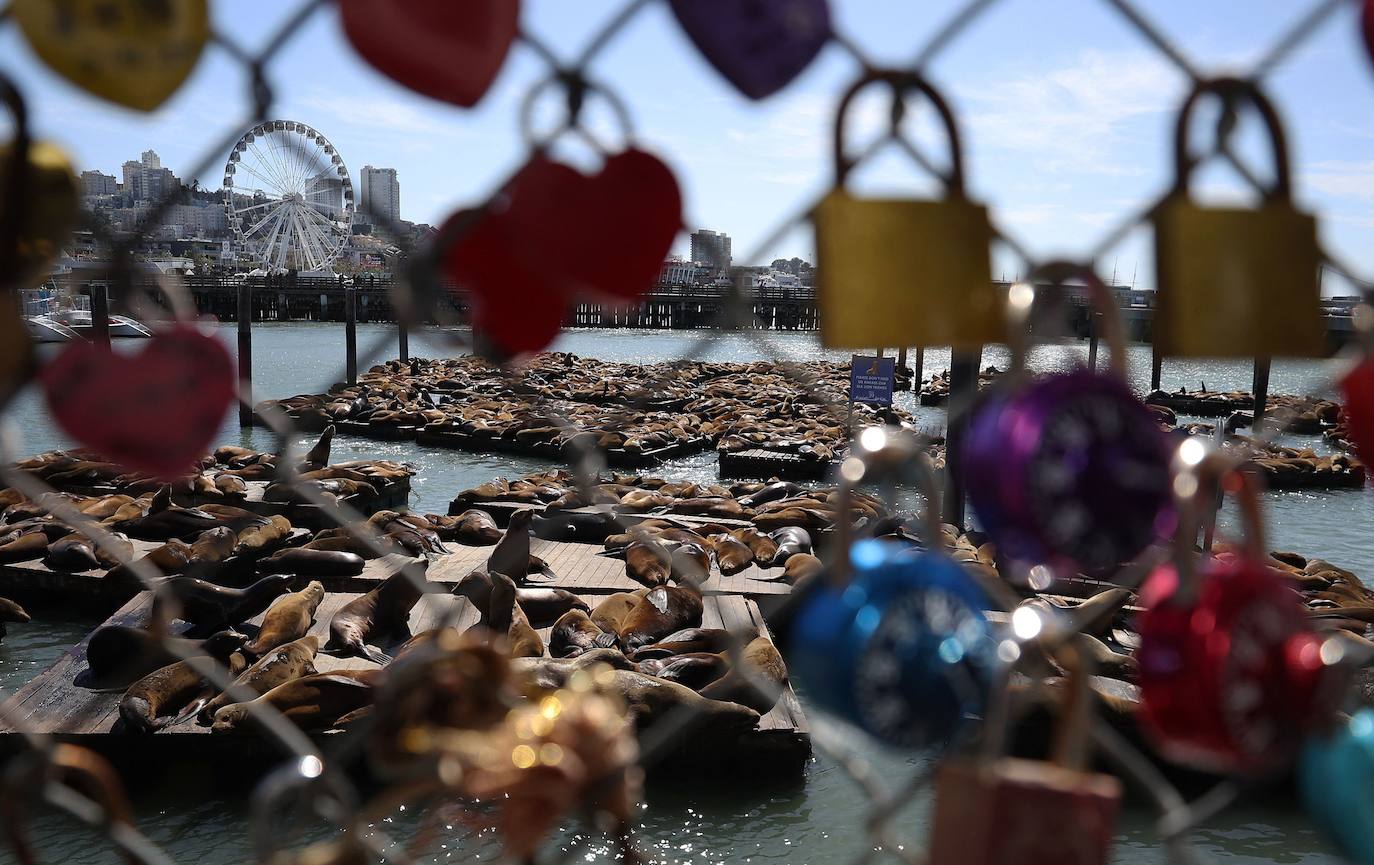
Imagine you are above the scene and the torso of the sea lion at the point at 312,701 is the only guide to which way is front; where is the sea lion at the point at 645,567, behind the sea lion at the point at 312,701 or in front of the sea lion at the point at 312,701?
behind

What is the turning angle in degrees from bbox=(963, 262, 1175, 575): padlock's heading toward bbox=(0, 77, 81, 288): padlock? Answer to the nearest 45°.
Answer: approximately 135° to its right

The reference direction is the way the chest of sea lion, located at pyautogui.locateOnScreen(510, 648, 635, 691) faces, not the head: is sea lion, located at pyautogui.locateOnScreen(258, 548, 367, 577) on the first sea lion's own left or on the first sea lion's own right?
on the first sea lion's own left

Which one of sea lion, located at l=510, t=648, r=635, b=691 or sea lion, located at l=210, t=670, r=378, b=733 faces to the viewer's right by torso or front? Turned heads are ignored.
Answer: sea lion, located at l=510, t=648, r=635, b=691

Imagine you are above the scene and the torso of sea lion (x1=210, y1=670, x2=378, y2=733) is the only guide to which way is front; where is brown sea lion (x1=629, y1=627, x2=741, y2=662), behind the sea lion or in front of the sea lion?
behind

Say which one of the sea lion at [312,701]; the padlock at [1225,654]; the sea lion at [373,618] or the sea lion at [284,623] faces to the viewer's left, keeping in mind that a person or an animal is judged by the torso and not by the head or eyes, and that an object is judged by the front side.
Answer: the sea lion at [312,701]

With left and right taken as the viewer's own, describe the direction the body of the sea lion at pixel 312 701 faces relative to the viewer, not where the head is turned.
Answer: facing to the left of the viewer

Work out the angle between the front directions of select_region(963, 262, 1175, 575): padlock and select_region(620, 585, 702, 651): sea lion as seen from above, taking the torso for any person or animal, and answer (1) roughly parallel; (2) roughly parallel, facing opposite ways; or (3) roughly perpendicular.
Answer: roughly perpendicular

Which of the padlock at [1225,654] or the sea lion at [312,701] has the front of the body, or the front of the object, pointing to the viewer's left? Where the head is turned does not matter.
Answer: the sea lion

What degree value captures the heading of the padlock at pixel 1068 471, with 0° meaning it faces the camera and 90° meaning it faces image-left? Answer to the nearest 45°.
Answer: approximately 315°

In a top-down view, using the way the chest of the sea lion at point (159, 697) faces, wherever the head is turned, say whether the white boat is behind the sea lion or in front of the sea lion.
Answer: behind
